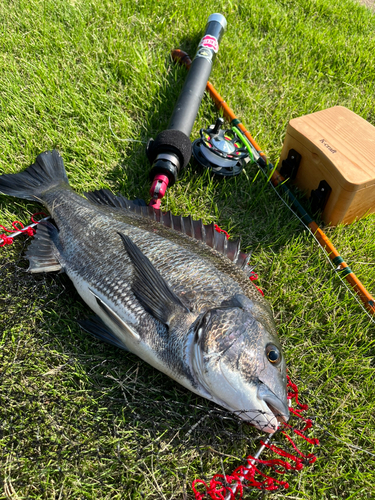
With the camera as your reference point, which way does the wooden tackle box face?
facing the viewer and to the left of the viewer

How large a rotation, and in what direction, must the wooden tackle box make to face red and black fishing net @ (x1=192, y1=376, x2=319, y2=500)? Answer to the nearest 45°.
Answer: approximately 45° to its left

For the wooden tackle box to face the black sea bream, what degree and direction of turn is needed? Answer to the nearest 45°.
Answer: approximately 45° to its left

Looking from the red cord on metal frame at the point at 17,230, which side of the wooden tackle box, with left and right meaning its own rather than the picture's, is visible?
front

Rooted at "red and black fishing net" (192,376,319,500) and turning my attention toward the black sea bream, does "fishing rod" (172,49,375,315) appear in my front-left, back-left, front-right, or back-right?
front-right
